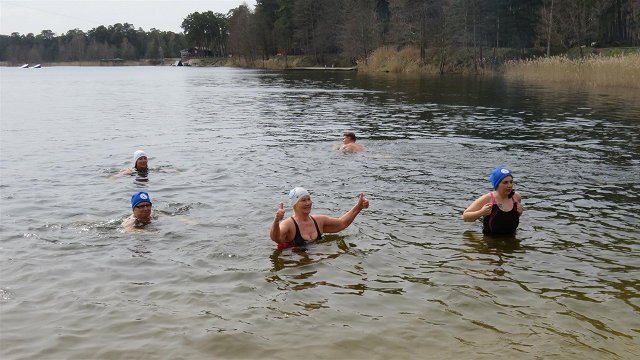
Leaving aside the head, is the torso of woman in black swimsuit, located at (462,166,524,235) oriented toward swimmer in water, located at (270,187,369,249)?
no

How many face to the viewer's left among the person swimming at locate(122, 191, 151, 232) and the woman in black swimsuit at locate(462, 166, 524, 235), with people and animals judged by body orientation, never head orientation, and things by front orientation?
0

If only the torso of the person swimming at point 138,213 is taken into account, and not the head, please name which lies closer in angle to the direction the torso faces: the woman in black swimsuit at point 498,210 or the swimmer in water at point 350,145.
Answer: the woman in black swimsuit

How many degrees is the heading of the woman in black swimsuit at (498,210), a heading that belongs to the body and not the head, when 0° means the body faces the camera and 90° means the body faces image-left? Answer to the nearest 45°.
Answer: approximately 315°

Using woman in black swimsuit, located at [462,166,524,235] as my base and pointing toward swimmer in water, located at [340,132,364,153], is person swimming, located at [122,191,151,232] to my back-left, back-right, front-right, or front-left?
front-left

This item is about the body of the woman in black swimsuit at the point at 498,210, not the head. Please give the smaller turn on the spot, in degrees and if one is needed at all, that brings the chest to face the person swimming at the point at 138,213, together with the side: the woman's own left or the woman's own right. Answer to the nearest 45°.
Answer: approximately 135° to the woman's own right

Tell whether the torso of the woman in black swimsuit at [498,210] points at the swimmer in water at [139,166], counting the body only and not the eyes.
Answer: no

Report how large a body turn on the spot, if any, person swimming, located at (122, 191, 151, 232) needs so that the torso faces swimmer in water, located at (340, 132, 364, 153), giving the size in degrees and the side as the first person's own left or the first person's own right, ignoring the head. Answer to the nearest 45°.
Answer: approximately 90° to the first person's own left

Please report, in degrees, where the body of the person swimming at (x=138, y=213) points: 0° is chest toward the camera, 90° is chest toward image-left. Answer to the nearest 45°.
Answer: approximately 315°

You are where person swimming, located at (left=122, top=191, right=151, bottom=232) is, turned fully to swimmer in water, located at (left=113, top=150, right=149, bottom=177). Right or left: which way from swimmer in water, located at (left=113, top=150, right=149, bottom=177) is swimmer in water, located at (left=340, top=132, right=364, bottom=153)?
right

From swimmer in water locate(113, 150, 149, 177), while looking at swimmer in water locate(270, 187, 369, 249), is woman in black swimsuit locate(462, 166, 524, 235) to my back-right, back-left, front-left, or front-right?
front-left

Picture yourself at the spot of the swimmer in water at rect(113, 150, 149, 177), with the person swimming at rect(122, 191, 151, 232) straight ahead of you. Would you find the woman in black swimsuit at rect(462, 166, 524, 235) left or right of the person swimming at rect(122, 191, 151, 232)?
left

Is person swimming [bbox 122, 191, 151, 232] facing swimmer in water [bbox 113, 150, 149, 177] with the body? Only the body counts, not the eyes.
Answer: no
